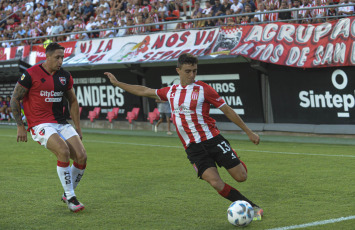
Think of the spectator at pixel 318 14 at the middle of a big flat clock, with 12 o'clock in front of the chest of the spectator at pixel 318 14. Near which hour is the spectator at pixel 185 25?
the spectator at pixel 185 25 is roughly at 4 o'clock from the spectator at pixel 318 14.

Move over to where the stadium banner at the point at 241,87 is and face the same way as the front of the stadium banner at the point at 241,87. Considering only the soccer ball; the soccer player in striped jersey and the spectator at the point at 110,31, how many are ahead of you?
2

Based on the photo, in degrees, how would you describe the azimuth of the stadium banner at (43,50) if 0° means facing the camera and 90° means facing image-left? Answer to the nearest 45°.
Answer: approximately 0°

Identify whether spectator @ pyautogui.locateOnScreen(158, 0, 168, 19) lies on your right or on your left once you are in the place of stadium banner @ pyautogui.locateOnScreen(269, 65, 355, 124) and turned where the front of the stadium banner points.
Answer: on your right

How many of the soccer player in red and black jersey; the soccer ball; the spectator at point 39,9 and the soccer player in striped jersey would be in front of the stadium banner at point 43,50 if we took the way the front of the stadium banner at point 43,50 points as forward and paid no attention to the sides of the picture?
3

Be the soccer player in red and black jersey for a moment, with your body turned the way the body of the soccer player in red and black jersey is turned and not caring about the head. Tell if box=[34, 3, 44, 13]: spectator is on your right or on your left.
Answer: on your left

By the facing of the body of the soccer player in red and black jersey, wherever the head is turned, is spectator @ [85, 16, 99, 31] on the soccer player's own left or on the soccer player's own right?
on the soccer player's own left

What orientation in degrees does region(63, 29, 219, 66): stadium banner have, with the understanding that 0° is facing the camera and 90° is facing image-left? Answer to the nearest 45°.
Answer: approximately 0°

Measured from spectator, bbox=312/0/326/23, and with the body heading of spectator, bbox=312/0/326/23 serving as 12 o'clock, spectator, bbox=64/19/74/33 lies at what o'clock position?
spectator, bbox=64/19/74/33 is roughly at 4 o'clock from spectator, bbox=312/0/326/23.
